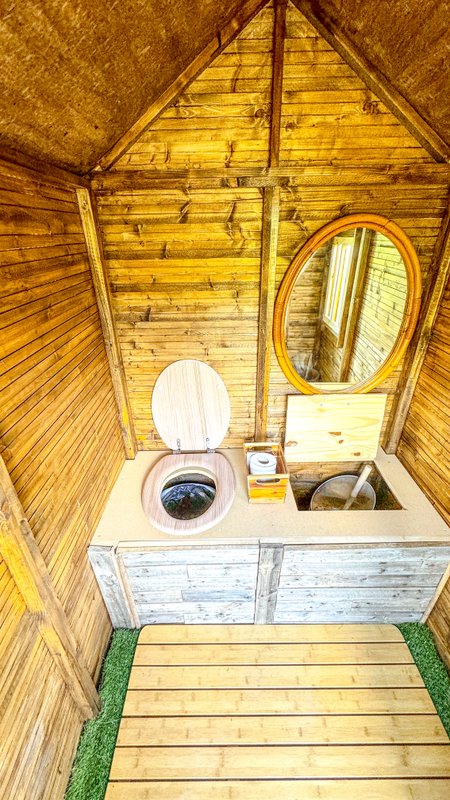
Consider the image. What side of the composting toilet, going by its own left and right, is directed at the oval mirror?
left

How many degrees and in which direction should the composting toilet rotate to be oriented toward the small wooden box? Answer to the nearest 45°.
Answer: approximately 45° to its left

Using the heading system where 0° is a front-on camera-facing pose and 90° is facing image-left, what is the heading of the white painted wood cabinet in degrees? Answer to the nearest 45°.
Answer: approximately 0°

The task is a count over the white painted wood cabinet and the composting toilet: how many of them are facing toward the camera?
2
